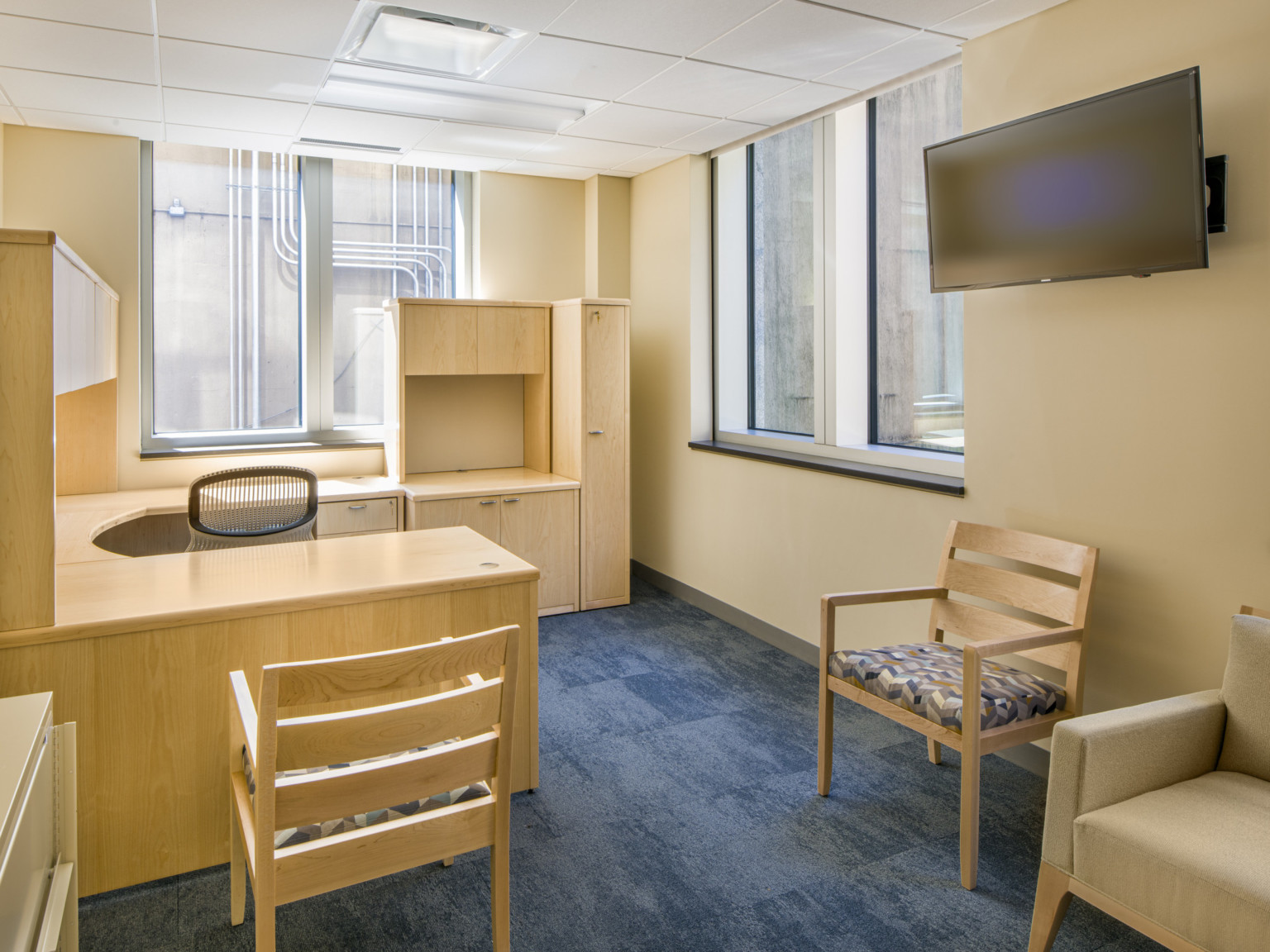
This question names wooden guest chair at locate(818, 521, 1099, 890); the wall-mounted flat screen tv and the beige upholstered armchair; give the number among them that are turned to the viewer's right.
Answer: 0

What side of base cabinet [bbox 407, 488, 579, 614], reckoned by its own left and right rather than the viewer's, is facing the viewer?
front

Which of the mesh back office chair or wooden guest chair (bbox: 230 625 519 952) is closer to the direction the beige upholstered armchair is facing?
the wooden guest chair

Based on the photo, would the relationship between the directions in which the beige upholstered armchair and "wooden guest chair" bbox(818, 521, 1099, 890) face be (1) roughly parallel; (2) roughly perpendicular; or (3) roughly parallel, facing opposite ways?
roughly parallel

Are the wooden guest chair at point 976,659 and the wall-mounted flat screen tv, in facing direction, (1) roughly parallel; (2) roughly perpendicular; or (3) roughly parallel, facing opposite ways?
roughly parallel

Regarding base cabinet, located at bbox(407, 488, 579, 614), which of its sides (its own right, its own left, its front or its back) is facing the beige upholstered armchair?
front

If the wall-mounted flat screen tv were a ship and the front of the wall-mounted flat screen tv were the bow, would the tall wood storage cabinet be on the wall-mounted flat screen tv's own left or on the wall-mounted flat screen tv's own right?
on the wall-mounted flat screen tv's own right

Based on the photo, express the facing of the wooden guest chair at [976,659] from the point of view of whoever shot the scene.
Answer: facing the viewer and to the left of the viewer

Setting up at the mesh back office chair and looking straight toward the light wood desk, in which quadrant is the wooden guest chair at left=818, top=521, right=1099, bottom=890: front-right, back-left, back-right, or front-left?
front-left
